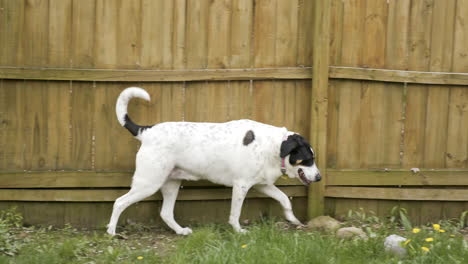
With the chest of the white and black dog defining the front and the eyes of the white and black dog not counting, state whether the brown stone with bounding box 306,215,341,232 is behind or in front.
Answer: in front

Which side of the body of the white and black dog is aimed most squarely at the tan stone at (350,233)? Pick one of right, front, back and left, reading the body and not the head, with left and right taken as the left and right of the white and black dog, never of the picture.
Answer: front

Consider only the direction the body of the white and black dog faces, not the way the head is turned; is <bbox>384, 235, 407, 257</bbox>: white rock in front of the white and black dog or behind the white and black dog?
in front

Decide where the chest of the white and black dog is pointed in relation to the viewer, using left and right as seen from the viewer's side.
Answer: facing to the right of the viewer
